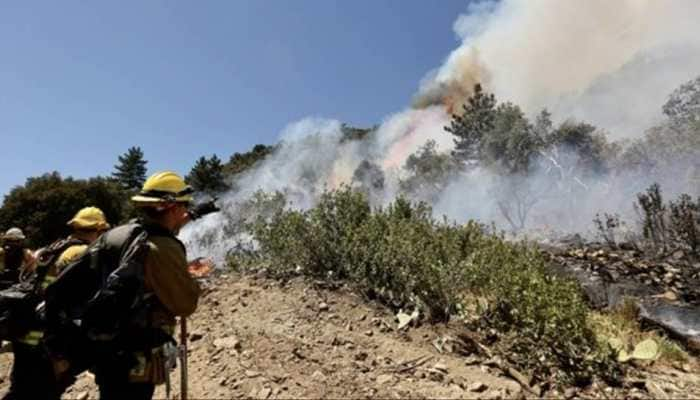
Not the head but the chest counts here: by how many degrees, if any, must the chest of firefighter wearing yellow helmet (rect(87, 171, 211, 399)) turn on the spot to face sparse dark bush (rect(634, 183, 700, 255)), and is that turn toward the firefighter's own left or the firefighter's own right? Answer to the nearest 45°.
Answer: approximately 45° to the firefighter's own left

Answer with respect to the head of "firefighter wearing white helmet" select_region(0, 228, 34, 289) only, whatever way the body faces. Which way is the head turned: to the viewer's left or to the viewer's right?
to the viewer's right

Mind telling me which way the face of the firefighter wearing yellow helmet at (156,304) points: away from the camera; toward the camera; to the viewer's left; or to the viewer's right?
to the viewer's right

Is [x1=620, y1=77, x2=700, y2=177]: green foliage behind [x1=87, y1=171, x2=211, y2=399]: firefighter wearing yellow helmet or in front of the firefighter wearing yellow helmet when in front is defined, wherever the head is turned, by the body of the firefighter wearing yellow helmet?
in front

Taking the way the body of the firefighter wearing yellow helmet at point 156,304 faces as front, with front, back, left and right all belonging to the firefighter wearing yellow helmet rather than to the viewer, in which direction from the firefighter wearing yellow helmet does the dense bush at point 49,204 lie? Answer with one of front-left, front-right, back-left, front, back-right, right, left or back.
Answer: left

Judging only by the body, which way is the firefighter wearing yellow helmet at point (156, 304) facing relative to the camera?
to the viewer's right

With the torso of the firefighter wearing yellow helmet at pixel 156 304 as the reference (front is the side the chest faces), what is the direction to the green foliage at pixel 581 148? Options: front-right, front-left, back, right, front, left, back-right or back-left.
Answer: front-left

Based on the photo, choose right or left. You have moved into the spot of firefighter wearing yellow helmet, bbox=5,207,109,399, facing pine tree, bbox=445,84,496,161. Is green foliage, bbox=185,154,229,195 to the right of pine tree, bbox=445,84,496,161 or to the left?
left

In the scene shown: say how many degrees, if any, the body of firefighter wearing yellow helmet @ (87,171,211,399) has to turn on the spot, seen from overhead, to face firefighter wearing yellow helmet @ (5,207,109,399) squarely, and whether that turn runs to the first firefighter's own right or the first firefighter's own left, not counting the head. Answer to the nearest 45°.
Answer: approximately 135° to the first firefighter's own left

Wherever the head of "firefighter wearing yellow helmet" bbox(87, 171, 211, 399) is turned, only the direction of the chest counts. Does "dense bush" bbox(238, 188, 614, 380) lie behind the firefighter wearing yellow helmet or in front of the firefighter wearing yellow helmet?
in front

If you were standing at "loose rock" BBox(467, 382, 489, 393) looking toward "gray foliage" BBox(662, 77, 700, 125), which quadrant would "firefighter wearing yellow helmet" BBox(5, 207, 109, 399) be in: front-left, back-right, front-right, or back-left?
back-left

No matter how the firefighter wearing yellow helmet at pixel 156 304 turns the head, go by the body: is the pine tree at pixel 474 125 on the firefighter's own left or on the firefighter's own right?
on the firefighter's own left

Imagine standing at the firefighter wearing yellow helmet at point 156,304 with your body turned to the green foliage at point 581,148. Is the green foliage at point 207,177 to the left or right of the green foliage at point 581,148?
left

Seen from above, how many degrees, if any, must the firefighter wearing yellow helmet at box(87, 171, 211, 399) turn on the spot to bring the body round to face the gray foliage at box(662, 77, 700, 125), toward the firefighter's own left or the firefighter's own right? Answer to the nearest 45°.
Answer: approximately 45° to the firefighter's own left

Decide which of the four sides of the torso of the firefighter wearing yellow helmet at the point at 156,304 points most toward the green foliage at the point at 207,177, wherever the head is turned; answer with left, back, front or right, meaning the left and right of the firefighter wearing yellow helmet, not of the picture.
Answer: left
